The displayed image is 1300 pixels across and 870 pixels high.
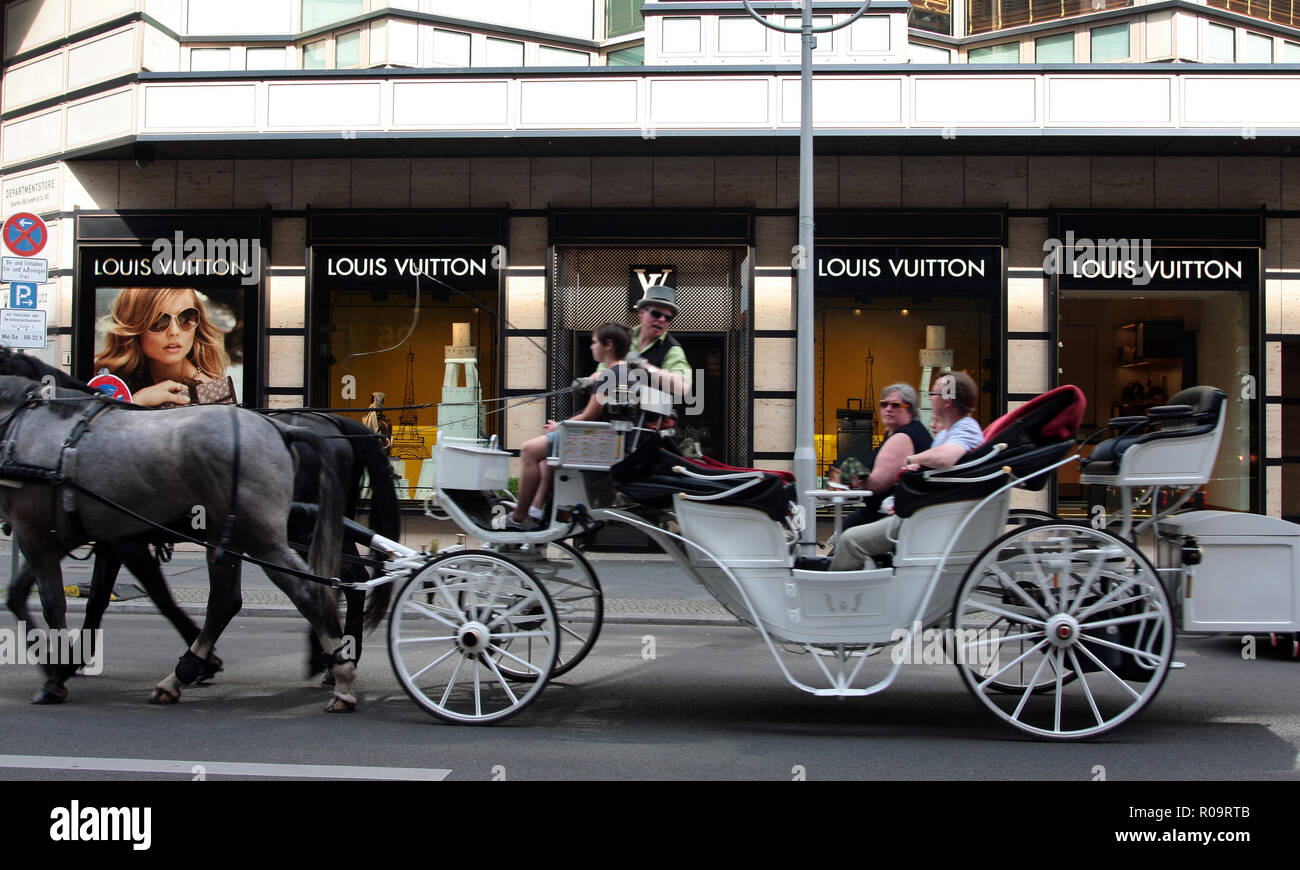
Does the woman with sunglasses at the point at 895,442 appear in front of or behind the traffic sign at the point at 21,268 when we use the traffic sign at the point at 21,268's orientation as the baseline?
in front

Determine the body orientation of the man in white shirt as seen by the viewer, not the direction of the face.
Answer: to the viewer's left

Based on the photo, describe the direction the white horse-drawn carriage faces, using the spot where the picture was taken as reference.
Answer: facing to the left of the viewer

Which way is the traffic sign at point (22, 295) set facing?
toward the camera

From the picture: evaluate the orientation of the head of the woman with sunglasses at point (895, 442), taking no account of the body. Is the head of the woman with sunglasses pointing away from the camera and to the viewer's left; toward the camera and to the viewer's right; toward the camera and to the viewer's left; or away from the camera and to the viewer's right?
toward the camera and to the viewer's left

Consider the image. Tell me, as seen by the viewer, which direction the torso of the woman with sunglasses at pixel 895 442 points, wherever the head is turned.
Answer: to the viewer's left

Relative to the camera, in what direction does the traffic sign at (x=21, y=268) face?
facing the viewer

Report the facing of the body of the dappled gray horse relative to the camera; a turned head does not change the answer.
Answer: to the viewer's left

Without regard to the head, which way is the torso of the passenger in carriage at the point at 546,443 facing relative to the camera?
to the viewer's left

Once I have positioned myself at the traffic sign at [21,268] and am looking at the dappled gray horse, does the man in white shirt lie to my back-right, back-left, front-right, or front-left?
front-left

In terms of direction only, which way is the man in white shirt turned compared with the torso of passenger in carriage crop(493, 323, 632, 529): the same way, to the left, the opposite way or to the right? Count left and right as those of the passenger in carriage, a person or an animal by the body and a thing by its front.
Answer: the same way

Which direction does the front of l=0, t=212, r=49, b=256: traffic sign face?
toward the camera

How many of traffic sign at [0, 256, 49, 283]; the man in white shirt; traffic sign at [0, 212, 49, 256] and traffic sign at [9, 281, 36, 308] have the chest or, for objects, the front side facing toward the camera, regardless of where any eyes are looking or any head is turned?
3

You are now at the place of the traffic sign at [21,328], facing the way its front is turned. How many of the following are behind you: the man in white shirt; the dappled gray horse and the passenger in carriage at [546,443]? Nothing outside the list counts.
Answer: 0

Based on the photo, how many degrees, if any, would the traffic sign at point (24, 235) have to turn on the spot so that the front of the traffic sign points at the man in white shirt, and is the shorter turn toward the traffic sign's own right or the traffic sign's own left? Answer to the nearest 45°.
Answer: approximately 45° to the traffic sign's own left
